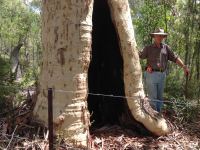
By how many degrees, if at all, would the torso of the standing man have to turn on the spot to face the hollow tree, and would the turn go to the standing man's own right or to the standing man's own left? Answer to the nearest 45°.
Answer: approximately 45° to the standing man's own right

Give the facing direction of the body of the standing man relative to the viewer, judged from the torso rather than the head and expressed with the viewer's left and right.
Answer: facing the viewer

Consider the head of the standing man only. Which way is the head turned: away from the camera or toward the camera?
toward the camera

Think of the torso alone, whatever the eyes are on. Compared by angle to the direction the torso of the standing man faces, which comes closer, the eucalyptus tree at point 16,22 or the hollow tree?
the hollow tree

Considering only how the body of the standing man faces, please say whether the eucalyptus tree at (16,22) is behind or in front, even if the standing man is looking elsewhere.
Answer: behind
